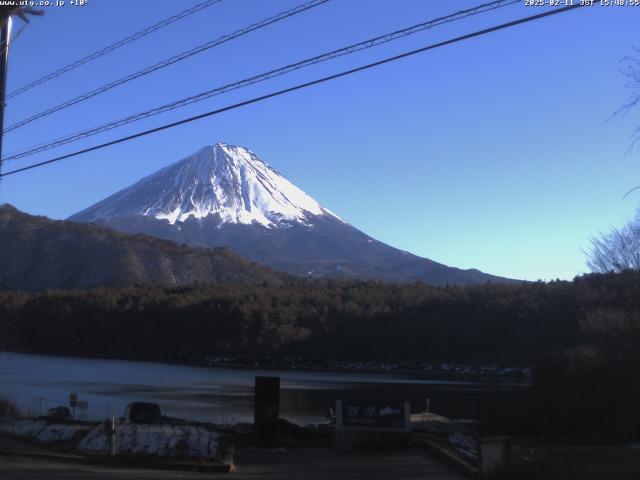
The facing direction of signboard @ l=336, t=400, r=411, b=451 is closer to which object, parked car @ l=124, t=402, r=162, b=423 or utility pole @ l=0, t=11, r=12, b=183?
the utility pole

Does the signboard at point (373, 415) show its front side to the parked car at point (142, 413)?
no

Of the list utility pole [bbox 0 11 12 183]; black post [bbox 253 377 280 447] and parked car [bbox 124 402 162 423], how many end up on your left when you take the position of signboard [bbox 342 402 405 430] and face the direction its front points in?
0

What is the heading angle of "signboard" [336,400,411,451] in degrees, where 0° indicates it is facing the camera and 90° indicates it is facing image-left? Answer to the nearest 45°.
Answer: approximately 0°

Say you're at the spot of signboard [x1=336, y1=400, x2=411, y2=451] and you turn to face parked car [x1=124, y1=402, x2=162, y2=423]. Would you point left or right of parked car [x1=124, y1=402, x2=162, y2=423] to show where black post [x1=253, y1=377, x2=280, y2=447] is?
left

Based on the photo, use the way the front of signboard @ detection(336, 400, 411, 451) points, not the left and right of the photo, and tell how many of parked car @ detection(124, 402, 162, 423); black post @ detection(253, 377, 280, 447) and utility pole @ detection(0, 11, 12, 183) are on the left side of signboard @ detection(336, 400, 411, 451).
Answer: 0

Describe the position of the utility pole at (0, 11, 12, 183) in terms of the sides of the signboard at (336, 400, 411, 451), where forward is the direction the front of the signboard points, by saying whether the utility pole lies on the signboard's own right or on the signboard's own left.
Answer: on the signboard's own right

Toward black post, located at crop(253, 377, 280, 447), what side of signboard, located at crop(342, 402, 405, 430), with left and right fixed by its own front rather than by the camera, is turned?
right

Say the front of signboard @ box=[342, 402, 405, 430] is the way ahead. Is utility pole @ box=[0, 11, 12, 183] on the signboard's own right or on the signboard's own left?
on the signboard's own right

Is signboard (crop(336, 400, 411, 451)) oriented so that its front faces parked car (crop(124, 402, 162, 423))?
no
